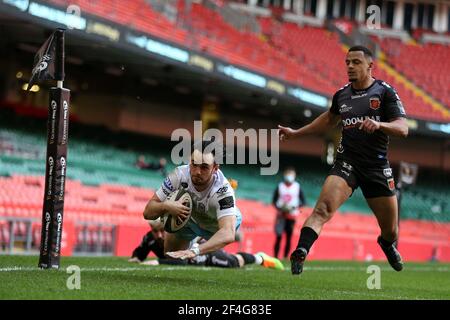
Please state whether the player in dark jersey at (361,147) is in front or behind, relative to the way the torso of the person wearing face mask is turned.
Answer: in front

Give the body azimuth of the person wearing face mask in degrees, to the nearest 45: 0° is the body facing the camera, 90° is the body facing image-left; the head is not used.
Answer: approximately 0°

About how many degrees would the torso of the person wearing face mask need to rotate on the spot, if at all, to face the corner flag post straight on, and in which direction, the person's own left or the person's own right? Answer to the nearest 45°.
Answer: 0° — they already face it

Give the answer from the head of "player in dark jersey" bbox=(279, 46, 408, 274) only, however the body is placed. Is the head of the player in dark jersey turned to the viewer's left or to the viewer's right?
to the viewer's left
